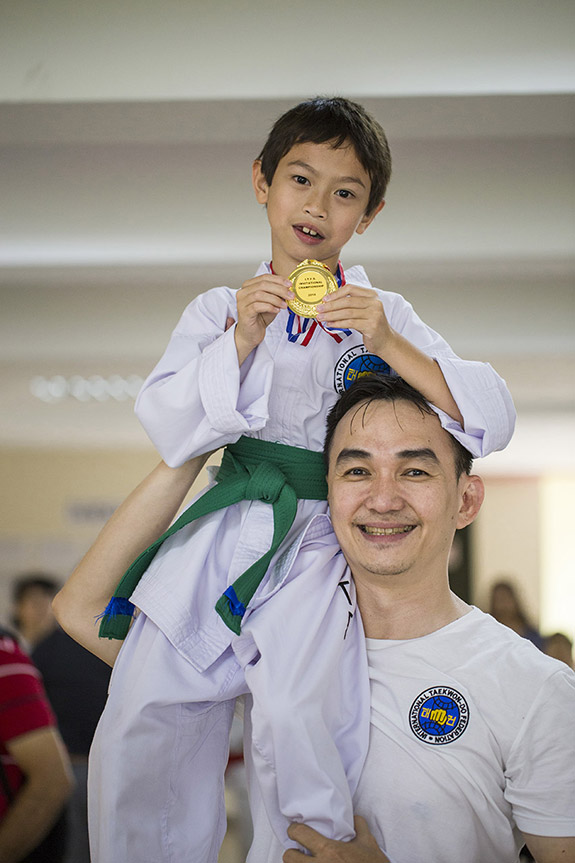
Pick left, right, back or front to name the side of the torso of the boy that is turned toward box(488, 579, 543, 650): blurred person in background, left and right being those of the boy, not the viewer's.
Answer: back

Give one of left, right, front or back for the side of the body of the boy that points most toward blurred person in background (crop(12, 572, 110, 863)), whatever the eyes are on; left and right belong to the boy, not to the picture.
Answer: back

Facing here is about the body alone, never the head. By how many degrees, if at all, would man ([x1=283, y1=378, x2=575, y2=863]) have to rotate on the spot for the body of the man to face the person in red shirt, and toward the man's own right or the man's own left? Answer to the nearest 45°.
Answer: approximately 135° to the man's own right

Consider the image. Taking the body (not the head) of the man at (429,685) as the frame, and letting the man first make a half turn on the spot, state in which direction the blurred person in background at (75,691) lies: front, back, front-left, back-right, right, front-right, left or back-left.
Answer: front-left

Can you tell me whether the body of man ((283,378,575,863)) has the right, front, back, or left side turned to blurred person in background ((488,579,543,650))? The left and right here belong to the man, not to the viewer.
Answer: back

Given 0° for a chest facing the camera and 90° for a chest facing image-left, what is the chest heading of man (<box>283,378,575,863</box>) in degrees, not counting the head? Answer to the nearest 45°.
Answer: approximately 0°

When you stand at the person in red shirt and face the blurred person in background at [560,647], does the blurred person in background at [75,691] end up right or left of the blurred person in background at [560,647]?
left

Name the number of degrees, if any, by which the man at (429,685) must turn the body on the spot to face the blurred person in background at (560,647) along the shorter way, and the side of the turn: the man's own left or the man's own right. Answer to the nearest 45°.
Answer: approximately 180°

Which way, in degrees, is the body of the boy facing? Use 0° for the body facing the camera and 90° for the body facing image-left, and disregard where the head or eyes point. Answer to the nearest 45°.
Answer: approximately 0°
